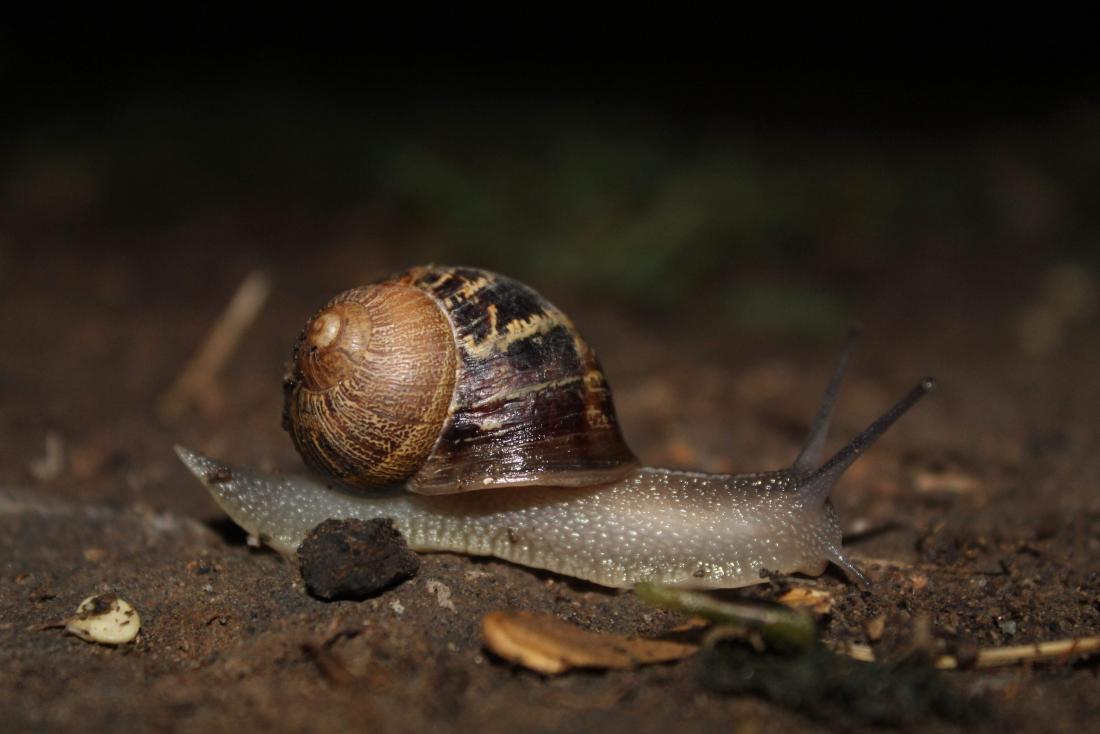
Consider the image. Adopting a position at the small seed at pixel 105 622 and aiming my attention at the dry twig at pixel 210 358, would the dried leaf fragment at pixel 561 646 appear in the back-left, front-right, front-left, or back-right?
back-right

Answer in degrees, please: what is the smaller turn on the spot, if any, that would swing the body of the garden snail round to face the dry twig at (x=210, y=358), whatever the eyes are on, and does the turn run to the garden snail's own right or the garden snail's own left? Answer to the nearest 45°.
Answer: approximately 135° to the garden snail's own left

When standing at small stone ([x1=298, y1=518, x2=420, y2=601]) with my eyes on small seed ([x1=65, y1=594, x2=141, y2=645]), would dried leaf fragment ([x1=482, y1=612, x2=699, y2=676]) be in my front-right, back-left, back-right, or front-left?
back-left

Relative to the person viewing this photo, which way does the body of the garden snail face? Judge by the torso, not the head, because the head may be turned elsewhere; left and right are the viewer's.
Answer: facing to the right of the viewer

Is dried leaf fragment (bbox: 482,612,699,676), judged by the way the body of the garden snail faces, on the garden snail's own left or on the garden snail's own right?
on the garden snail's own right
